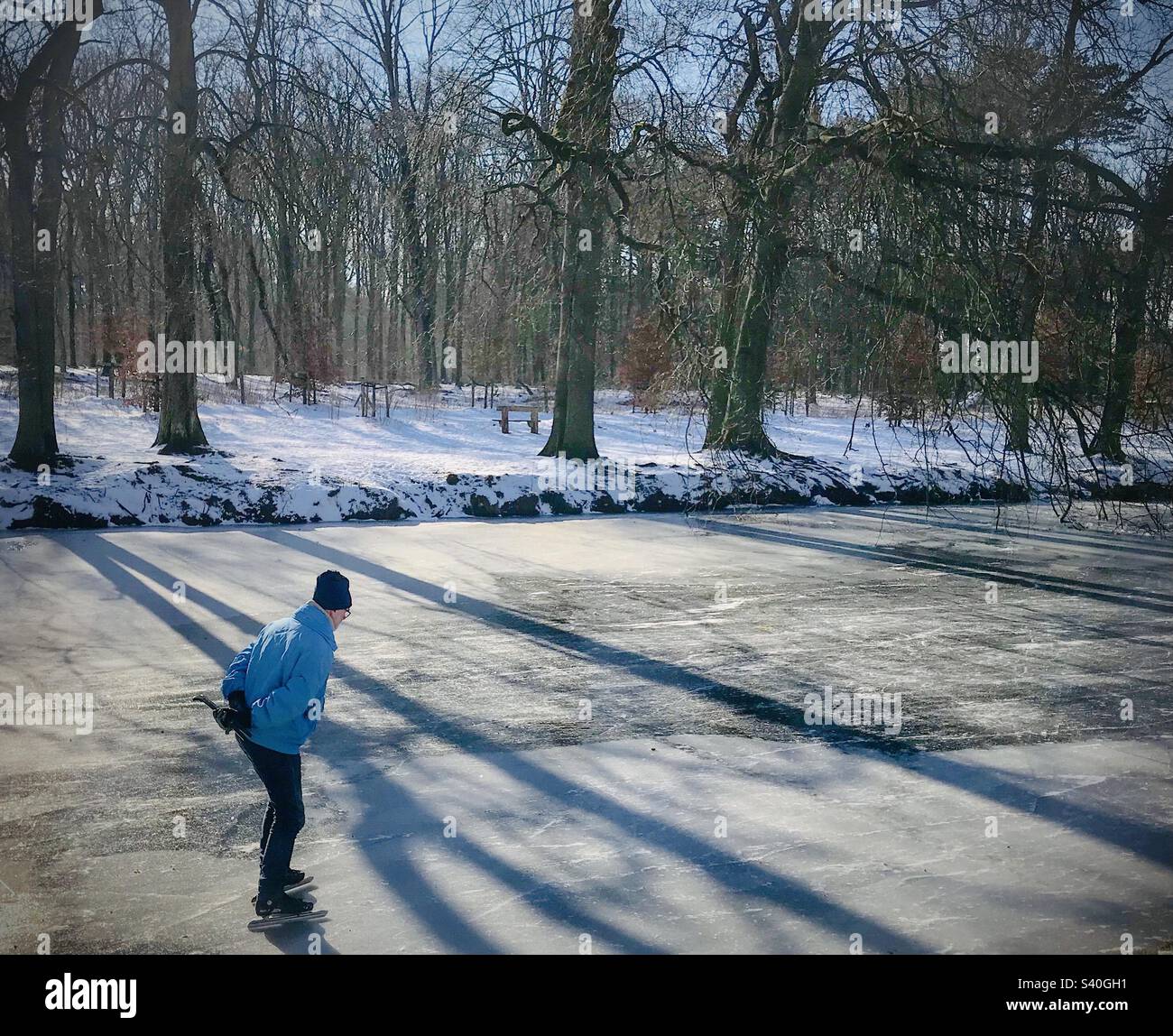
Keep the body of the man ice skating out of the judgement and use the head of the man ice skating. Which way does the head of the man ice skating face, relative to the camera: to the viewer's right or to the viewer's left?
to the viewer's right

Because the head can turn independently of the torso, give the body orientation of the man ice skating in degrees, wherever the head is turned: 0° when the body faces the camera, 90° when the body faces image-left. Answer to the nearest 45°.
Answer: approximately 225°
